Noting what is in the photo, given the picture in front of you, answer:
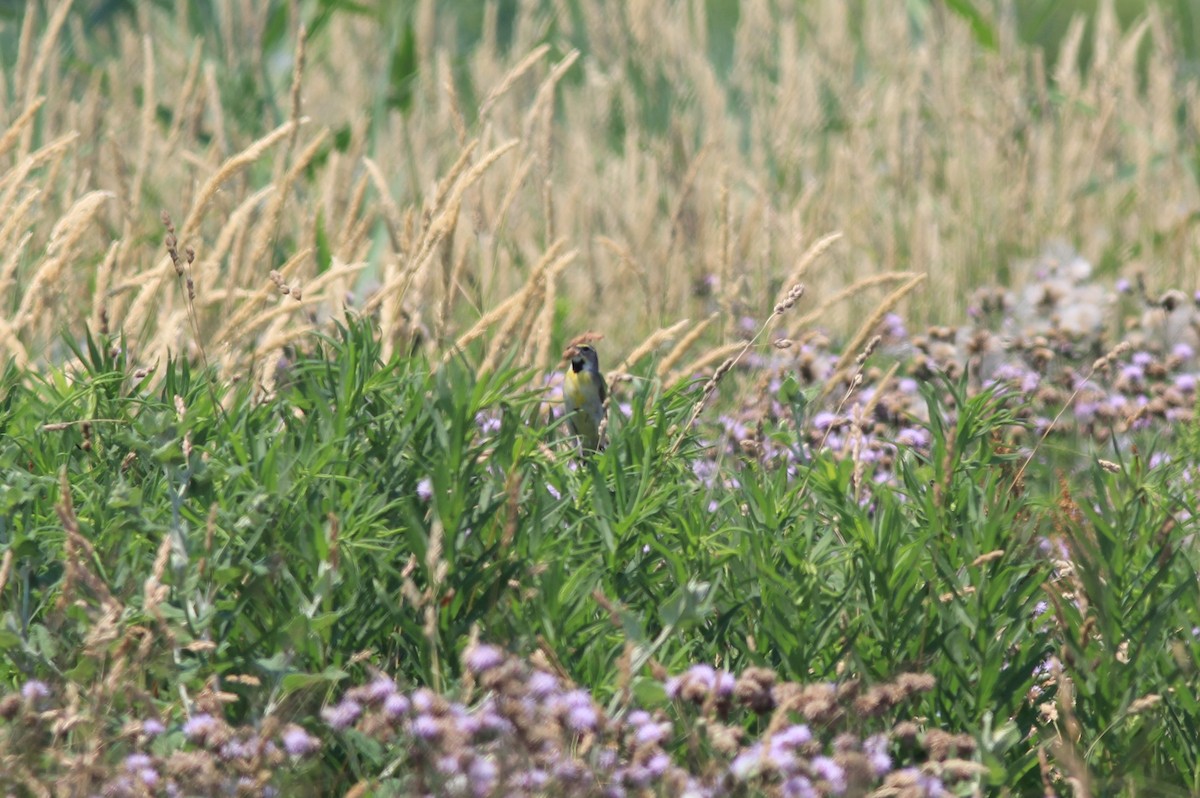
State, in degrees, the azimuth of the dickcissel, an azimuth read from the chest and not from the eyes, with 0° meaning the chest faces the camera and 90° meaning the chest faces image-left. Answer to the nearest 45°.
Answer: approximately 45°

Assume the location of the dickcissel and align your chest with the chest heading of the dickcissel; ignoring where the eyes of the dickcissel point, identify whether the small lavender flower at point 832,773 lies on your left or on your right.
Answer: on your left

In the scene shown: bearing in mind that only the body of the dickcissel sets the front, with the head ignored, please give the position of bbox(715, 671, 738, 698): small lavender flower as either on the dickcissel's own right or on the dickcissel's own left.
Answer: on the dickcissel's own left

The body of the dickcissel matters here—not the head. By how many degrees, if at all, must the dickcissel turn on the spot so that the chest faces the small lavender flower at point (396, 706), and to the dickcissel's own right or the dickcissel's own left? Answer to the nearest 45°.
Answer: approximately 45° to the dickcissel's own left

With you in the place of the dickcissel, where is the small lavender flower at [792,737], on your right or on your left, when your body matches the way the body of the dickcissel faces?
on your left

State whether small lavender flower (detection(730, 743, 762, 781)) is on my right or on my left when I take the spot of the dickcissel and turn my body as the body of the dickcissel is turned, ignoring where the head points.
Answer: on my left
